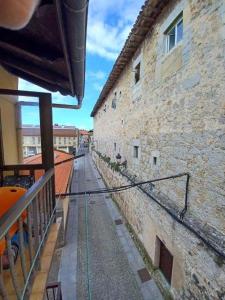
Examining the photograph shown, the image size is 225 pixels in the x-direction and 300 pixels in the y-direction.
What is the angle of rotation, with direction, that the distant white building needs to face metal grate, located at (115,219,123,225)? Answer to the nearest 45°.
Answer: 0° — it already faces it

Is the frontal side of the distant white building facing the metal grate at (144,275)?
yes

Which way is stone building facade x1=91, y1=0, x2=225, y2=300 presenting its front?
to the viewer's left

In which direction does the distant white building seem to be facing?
toward the camera

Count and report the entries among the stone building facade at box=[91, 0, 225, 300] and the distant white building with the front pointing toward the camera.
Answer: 1

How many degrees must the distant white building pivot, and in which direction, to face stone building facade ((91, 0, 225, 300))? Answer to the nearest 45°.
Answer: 0° — it already faces it
